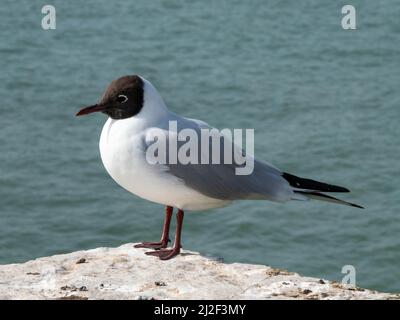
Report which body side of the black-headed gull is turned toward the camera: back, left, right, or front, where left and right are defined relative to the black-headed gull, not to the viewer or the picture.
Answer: left
